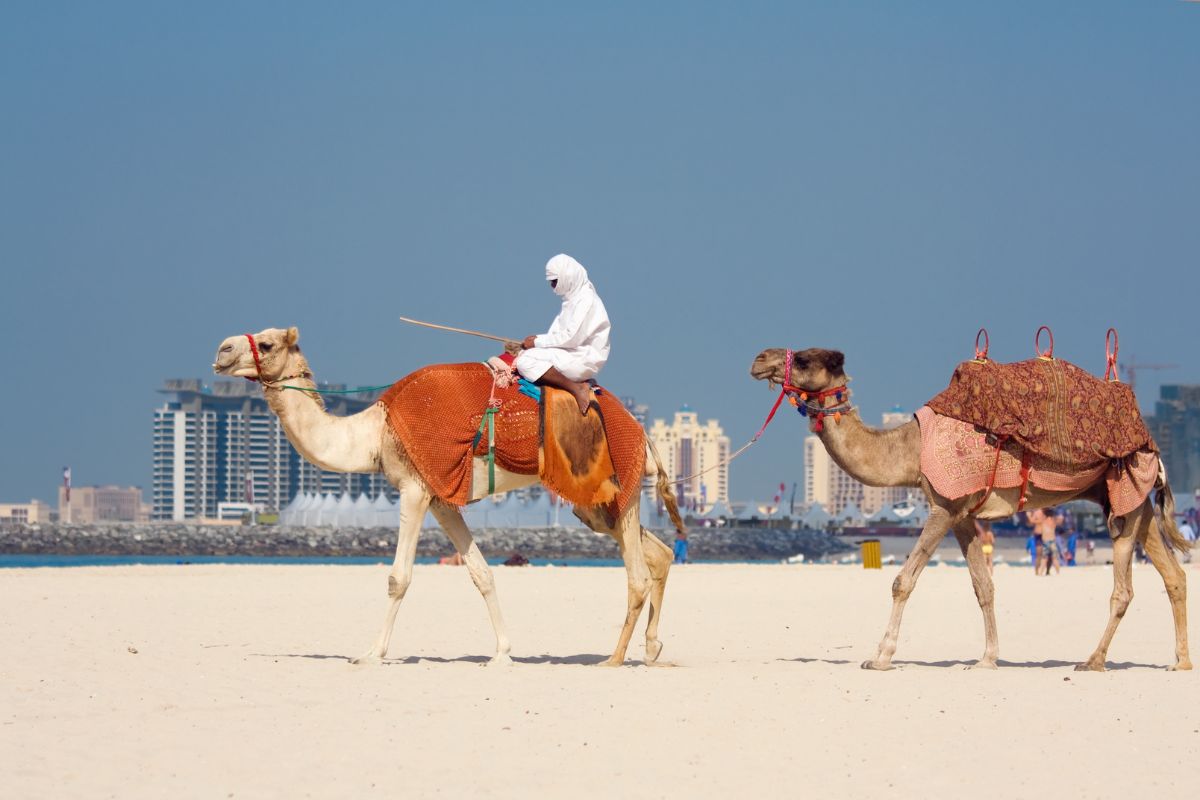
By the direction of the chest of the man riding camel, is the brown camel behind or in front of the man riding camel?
behind

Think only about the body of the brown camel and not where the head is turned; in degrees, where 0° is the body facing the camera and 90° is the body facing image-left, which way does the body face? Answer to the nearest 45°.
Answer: approximately 90°

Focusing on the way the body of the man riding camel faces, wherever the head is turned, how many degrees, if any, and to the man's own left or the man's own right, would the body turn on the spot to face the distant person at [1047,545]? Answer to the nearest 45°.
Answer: approximately 135° to the man's own right

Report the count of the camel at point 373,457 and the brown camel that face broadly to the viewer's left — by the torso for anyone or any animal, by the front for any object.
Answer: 2

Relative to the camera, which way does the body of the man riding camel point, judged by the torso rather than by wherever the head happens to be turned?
to the viewer's left

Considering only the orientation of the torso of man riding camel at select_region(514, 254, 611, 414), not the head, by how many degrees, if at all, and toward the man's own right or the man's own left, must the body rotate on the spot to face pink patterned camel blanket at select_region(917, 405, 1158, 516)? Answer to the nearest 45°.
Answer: approximately 180°

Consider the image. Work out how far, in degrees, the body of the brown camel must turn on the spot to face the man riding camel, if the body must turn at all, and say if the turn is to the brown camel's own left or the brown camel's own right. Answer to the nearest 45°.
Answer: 0° — it already faces them

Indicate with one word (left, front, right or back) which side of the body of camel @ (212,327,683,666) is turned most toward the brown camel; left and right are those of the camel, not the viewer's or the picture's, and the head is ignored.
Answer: back

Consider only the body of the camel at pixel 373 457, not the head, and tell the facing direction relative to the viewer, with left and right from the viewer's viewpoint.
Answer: facing to the left of the viewer

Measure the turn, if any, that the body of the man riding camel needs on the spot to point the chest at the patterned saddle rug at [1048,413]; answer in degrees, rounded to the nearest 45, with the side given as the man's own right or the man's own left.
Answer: approximately 180°
